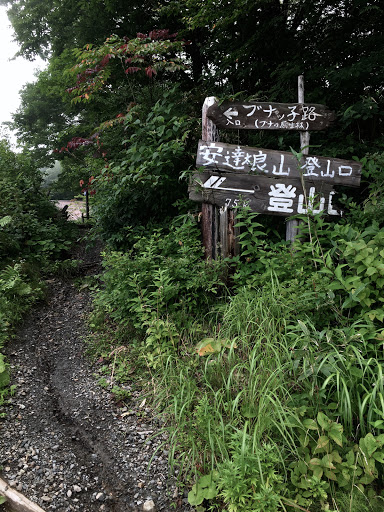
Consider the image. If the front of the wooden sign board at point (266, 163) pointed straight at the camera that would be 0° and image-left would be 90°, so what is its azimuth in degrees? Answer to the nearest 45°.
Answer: approximately 0°
